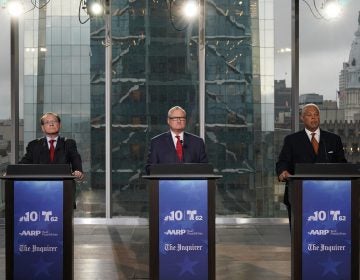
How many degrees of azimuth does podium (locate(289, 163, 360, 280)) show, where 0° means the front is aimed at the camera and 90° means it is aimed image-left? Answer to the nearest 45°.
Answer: approximately 0°

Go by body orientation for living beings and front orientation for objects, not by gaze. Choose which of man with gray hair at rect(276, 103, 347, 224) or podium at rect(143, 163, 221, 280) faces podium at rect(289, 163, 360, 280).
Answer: the man with gray hair

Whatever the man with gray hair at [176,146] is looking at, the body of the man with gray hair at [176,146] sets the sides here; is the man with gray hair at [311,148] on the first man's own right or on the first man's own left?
on the first man's own left

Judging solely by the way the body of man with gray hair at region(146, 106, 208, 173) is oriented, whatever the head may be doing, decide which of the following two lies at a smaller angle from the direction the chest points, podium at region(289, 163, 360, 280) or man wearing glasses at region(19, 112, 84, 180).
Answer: the podium

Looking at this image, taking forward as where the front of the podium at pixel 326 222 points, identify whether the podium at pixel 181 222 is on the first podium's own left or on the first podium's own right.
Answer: on the first podium's own right

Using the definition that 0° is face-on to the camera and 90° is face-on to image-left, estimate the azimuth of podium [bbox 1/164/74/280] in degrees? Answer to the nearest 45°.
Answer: approximately 0°

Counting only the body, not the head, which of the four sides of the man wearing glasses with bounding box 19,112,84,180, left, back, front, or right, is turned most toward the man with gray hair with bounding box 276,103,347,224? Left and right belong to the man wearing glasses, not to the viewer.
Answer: left

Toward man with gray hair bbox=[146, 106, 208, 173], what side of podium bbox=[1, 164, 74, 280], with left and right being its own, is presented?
left

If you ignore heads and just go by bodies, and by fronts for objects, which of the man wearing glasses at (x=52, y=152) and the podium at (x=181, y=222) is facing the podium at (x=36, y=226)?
the man wearing glasses

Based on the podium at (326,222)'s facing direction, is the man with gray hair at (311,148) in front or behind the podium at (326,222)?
behind
